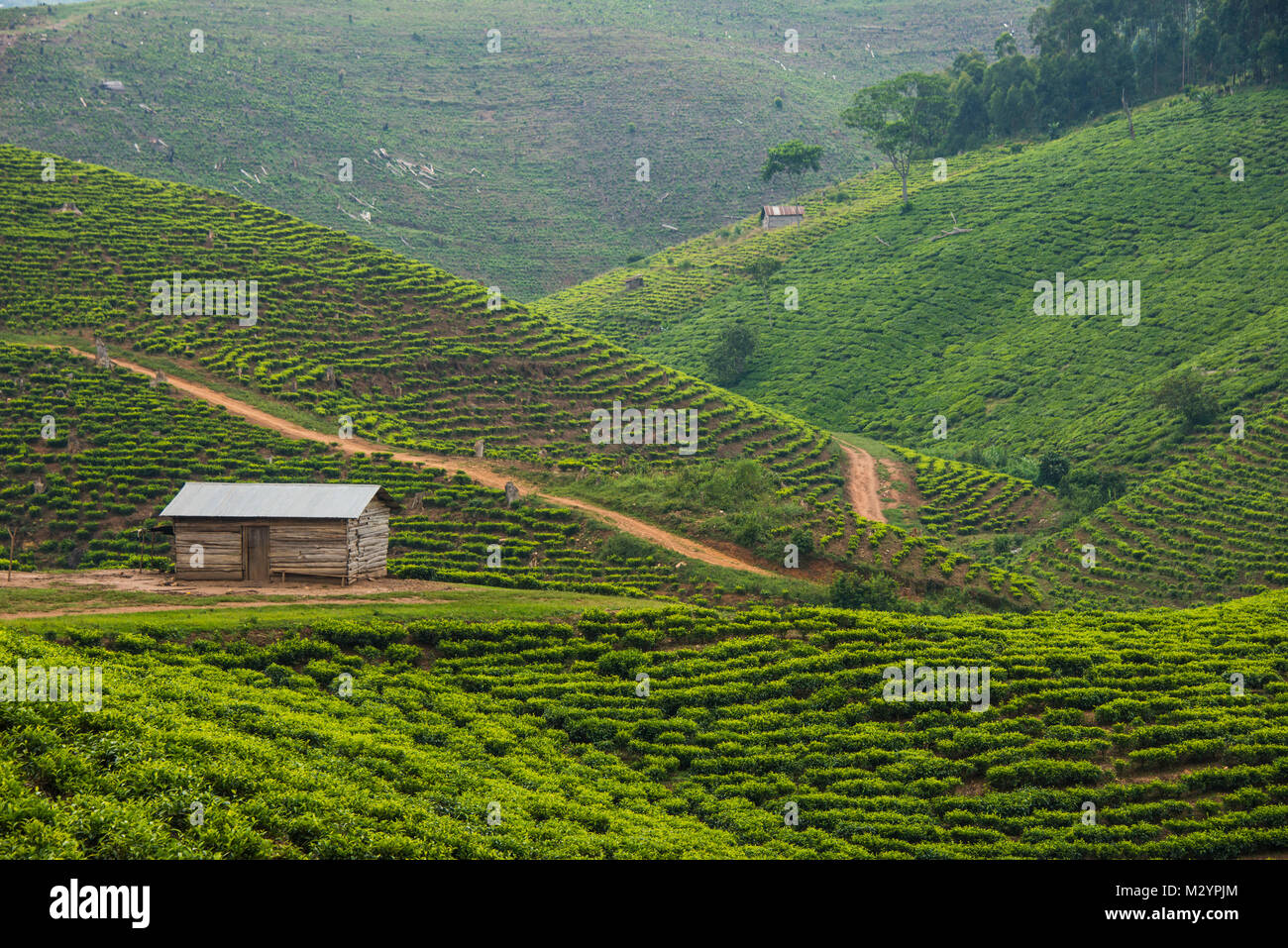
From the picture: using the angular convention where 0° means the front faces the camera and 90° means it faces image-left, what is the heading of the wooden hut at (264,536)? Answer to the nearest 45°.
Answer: approximately 0°

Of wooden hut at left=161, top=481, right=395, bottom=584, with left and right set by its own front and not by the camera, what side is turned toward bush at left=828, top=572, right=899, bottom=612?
left
